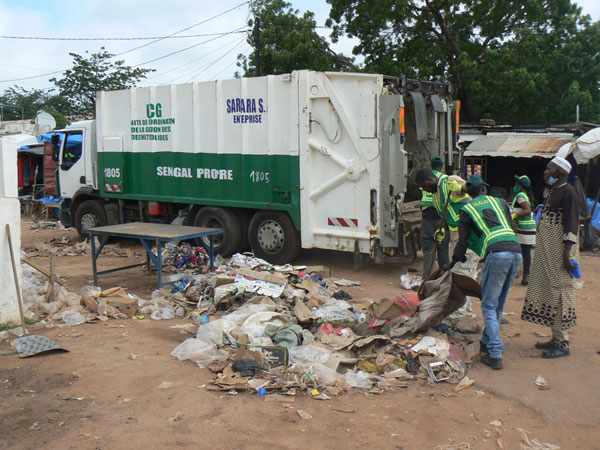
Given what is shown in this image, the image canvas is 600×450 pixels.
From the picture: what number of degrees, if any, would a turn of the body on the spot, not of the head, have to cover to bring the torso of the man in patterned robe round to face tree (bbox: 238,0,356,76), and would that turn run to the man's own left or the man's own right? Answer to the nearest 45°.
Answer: approximately 45° to the man's own right

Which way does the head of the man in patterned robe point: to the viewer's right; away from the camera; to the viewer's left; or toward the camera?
to the viewer's left

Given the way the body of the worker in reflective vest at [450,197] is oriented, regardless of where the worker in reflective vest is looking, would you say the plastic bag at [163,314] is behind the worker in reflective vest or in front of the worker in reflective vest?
in front

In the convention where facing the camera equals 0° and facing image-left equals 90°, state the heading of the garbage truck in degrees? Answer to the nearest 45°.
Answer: approximately 135°

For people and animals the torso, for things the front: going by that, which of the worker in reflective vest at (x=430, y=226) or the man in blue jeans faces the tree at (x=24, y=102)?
the man in blue jeans

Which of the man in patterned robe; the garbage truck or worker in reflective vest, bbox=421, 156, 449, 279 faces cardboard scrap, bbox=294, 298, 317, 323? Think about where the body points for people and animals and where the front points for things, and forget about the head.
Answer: the man in patterned robe

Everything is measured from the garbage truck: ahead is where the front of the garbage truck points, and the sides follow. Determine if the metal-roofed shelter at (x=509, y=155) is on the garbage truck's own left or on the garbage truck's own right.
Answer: on the garbage truck's own right

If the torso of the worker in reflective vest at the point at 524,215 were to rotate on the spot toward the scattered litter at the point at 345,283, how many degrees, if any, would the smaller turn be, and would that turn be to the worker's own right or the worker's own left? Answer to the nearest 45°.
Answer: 0° — they already face it
